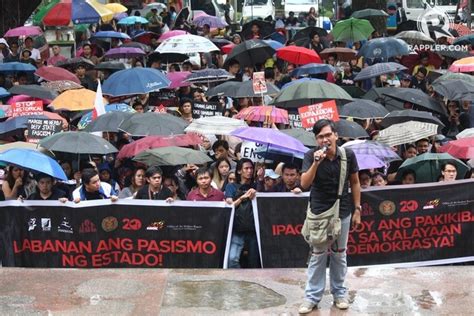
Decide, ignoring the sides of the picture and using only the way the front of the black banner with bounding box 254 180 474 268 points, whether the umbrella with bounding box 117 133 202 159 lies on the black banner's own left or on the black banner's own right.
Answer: on the black banner's own right

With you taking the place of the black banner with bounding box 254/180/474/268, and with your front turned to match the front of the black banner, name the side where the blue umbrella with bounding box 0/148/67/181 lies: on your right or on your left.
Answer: on your right

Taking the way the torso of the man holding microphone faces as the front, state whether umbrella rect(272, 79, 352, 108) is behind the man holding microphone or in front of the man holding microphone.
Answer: behind

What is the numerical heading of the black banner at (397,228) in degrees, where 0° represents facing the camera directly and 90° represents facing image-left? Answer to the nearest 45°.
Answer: approximately 0°

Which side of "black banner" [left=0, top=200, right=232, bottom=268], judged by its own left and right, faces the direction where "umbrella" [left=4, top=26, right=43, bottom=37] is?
back

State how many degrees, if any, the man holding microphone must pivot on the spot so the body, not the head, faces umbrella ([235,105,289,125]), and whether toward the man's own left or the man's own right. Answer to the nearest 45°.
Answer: approximately 180°

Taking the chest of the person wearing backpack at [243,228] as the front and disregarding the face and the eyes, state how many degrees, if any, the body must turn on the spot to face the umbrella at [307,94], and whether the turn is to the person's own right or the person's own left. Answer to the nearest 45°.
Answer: approximately 135° to the person's own left
